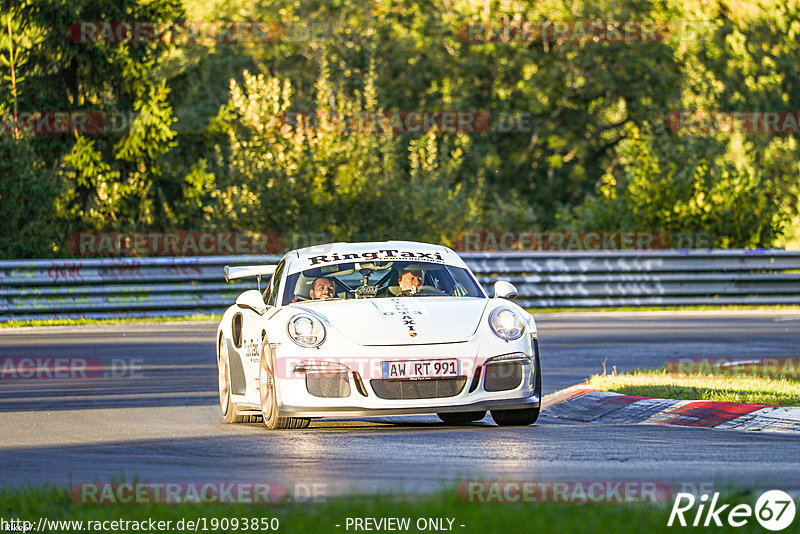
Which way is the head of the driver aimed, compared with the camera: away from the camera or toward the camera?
toward the camera

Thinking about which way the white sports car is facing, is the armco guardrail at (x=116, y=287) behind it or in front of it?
behind

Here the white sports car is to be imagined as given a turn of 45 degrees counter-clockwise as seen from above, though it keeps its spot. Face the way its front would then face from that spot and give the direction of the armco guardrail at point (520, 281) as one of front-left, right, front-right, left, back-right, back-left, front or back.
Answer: back-left

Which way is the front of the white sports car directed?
toward the camera
